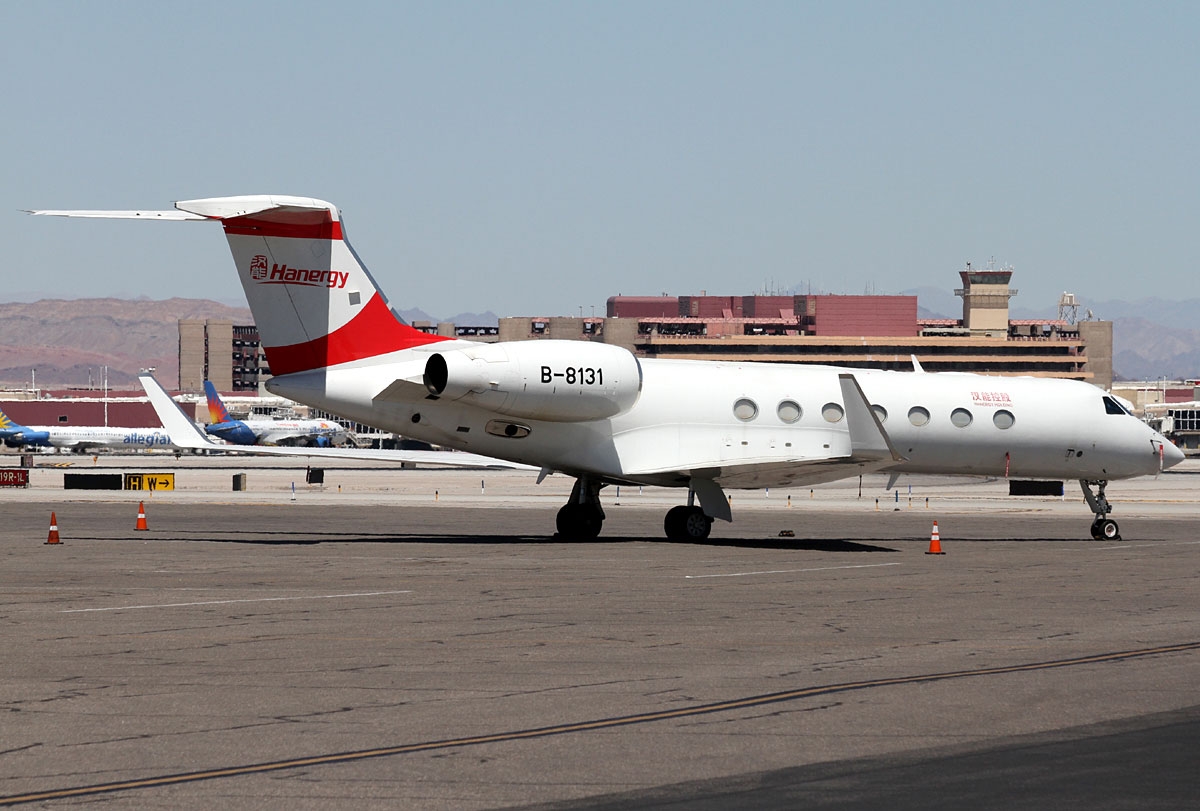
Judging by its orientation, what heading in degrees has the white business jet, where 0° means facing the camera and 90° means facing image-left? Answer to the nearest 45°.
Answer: approximately 225°
